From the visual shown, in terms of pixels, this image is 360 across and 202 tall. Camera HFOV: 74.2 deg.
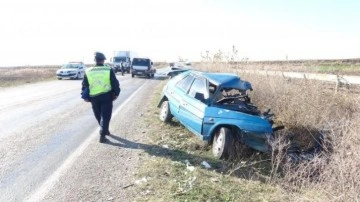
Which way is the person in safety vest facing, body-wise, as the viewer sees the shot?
away from the camera

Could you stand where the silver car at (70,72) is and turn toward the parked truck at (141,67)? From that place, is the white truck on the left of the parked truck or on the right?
left

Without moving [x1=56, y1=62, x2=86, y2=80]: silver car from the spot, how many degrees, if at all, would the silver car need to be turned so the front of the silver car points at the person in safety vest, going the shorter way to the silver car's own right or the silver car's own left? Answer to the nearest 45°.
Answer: approximately 45° to the silver car's own left

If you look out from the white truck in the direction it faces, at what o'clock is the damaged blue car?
The damaged blue car is roughly at 12 o'clock from the white truck.

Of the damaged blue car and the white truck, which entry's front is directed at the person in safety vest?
the white truck

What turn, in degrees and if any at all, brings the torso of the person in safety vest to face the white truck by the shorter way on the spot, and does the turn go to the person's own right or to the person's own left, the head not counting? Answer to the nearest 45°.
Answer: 0° — they already face it

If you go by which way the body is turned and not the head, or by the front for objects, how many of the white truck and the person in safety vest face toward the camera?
1

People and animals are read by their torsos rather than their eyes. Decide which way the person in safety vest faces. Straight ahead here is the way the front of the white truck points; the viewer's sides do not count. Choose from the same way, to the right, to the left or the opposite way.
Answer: the opposite way

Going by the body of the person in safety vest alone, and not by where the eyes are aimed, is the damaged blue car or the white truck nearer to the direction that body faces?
the white truck
